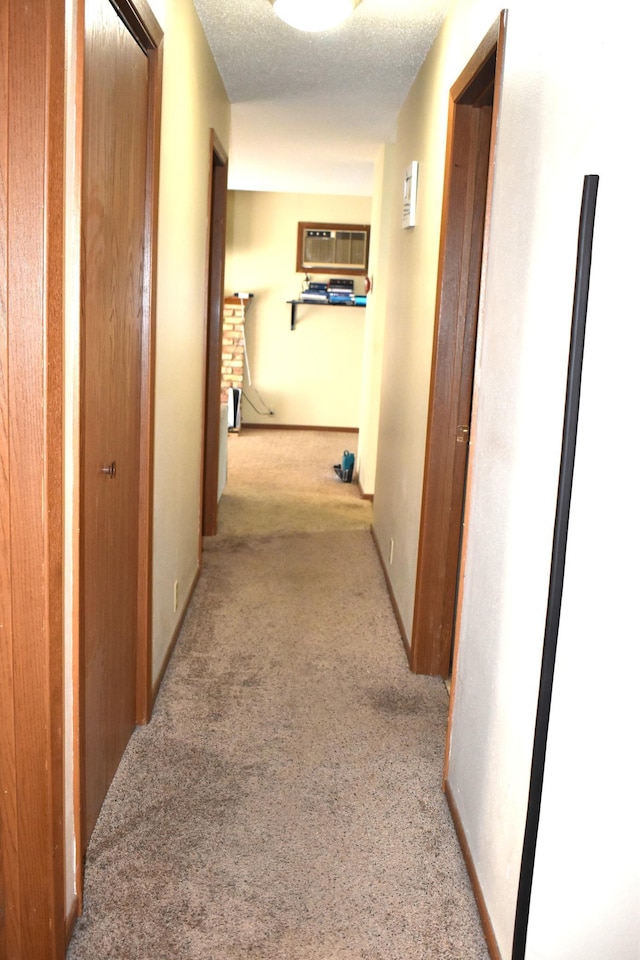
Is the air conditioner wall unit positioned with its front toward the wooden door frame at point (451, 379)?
yes

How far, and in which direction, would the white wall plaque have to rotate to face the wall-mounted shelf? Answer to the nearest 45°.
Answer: approximately 90° to its right

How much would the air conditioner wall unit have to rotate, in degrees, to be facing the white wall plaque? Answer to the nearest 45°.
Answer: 0° — it already faces it

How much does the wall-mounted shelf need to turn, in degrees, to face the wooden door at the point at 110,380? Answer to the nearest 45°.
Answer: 0° — it already faces it

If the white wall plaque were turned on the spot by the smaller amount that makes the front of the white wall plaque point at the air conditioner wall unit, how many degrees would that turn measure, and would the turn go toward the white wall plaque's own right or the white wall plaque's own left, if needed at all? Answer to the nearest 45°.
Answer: approximately 90° to the white wall plaque's own right

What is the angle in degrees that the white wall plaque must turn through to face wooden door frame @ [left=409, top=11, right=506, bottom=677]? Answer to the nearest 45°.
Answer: approximately 90° to its left

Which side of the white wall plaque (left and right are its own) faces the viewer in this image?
left

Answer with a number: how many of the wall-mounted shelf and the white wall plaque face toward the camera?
1

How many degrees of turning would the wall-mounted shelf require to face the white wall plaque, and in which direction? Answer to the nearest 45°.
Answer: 0° — it already faces it

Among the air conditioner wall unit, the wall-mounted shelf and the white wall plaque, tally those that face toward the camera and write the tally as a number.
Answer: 2

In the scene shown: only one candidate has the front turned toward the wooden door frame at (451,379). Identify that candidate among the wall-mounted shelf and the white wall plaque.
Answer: the wall-mounted shelf
